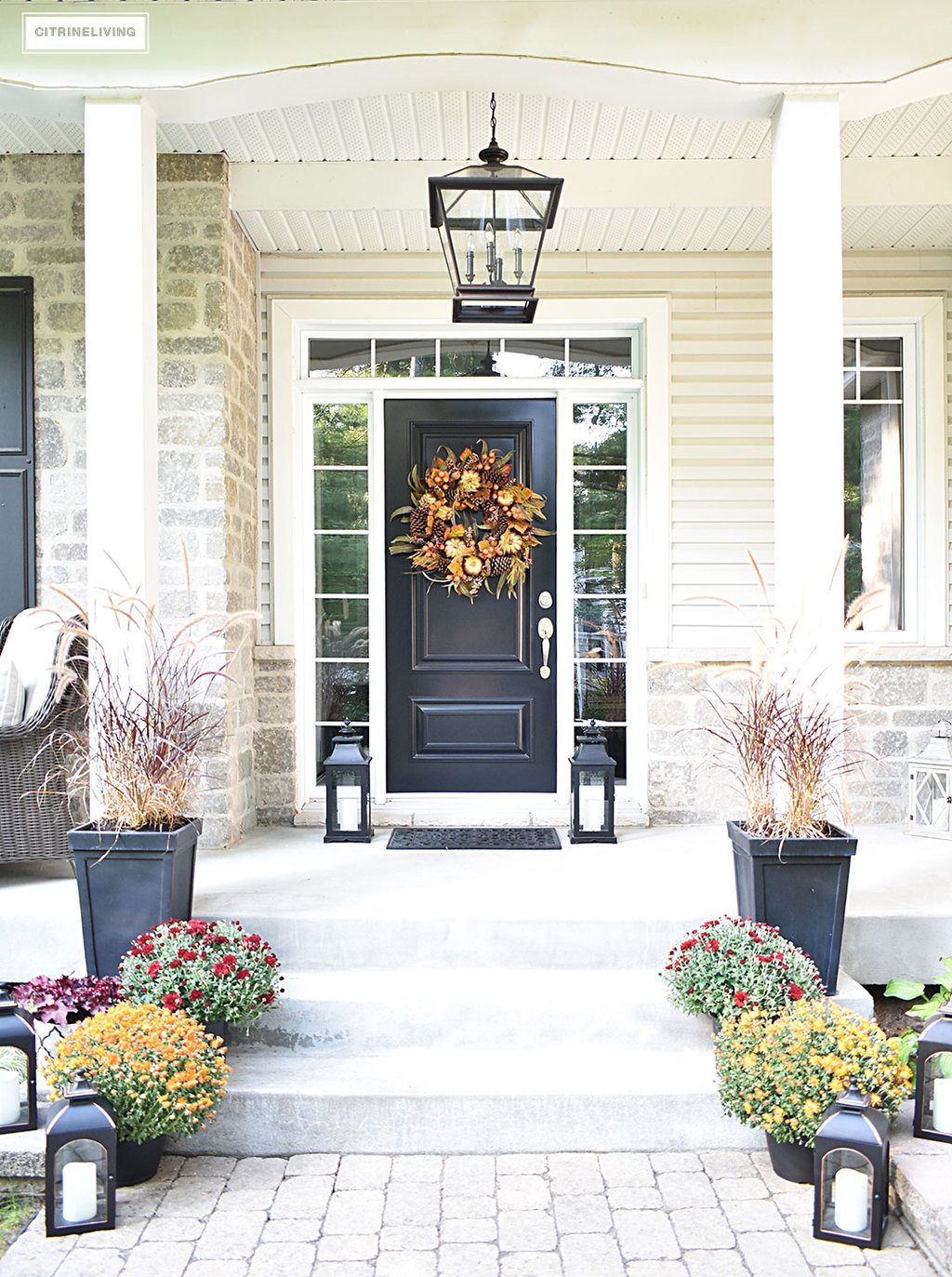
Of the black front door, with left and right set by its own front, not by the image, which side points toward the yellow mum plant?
front

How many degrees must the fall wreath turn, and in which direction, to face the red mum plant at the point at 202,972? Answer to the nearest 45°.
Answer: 0° — it already faces it

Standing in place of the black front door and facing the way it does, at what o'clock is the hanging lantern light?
The hanging lantern light is roughly at 12 o'clock from the black front door.

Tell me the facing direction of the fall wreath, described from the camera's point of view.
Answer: facing the viewer

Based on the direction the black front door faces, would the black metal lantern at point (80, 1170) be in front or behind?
in front

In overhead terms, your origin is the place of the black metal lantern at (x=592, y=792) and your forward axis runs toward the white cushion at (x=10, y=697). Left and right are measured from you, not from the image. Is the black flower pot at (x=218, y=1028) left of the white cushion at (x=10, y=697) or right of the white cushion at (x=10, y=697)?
left

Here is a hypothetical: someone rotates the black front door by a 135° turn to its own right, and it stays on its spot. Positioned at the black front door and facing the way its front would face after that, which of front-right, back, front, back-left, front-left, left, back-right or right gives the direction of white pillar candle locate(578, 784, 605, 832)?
back
